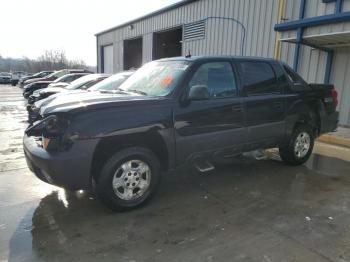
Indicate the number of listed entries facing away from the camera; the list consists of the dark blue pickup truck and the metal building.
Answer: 0

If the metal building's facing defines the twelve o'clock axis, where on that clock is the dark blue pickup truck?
The dark blue pickup truck is roughly at 11 o'clock from the metal building.

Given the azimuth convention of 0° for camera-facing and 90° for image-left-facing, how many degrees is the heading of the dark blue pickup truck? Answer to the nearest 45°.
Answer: approximately 45°

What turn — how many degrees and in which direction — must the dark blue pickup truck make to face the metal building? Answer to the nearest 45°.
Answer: approximately 180°
